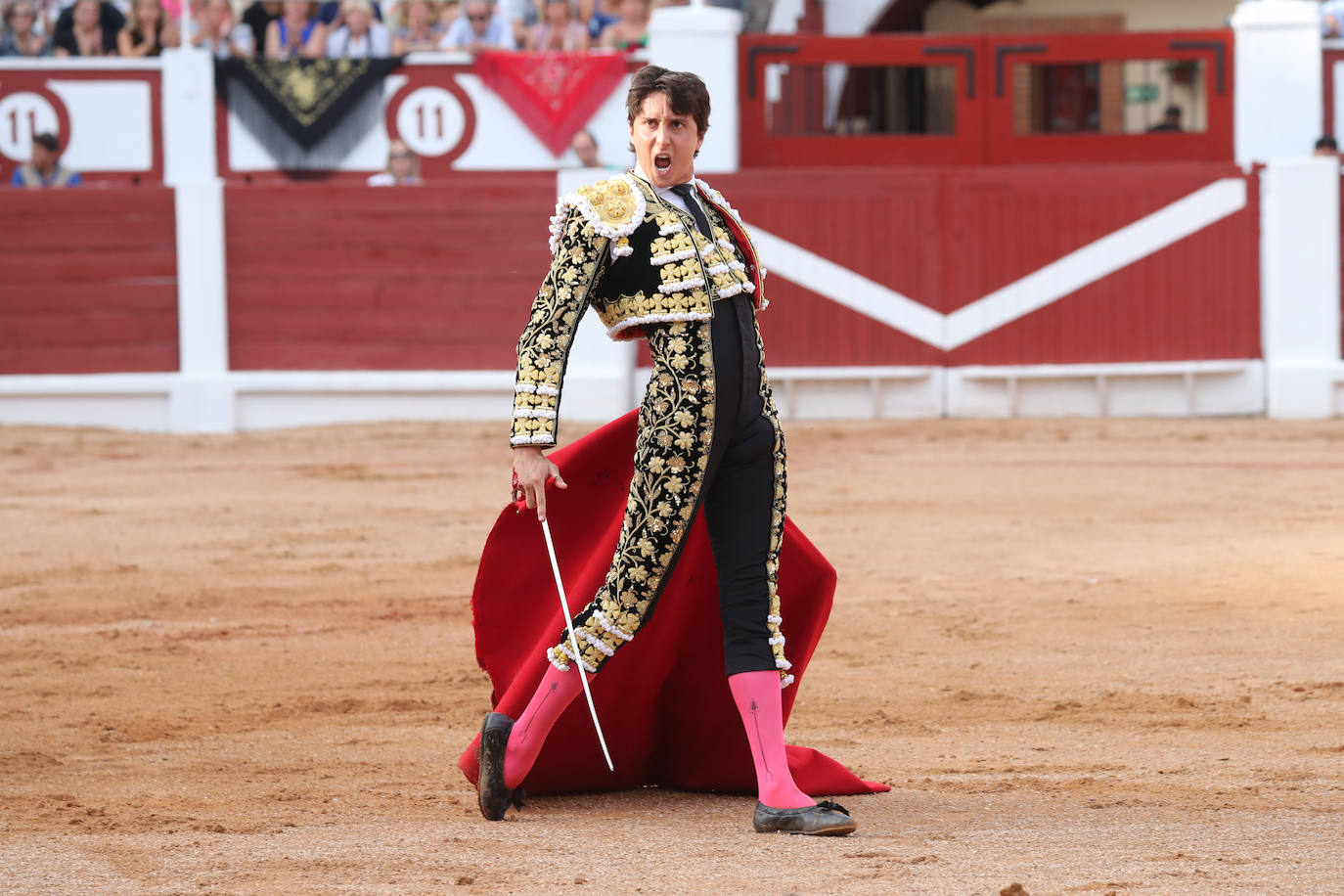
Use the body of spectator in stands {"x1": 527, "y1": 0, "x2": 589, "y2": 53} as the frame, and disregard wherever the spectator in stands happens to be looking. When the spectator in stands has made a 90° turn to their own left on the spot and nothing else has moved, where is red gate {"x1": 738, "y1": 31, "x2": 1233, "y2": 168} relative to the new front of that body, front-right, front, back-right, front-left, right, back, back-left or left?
front

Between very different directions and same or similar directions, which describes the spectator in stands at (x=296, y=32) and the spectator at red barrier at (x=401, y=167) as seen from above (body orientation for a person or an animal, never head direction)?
same or similar directions

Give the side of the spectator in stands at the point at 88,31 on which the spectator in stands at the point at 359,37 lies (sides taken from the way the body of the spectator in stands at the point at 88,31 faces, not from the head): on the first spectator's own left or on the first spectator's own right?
on the first spectator's own left

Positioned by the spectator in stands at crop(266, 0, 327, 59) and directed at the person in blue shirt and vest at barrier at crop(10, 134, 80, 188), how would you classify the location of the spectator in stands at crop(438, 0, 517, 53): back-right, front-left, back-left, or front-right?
back-left

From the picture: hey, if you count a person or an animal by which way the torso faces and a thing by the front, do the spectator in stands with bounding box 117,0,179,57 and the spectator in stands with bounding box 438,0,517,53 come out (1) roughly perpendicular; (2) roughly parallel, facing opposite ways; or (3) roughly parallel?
roughly parallel

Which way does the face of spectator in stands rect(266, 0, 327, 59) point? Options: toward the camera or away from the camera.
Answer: toward the camera

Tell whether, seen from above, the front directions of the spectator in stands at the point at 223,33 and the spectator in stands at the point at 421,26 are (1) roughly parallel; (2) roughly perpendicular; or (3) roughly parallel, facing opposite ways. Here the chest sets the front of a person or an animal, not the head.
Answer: roughly parallel

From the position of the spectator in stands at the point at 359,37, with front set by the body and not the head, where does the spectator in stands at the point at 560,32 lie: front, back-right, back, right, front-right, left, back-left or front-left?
left

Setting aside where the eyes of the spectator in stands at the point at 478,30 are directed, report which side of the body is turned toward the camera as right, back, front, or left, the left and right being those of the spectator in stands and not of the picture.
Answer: front

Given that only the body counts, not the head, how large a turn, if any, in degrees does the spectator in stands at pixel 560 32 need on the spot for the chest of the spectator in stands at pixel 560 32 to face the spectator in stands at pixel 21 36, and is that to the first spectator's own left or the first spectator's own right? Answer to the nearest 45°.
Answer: approximately 90° to the first spectator's own right

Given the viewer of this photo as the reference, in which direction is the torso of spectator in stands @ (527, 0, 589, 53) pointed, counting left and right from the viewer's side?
facing the viewer

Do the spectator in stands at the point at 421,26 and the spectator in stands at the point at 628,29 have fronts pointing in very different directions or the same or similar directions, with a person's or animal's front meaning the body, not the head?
same or similar directions

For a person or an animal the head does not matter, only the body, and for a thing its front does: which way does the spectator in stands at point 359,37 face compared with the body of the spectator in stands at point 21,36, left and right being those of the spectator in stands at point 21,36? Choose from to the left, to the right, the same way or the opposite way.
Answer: the same way
